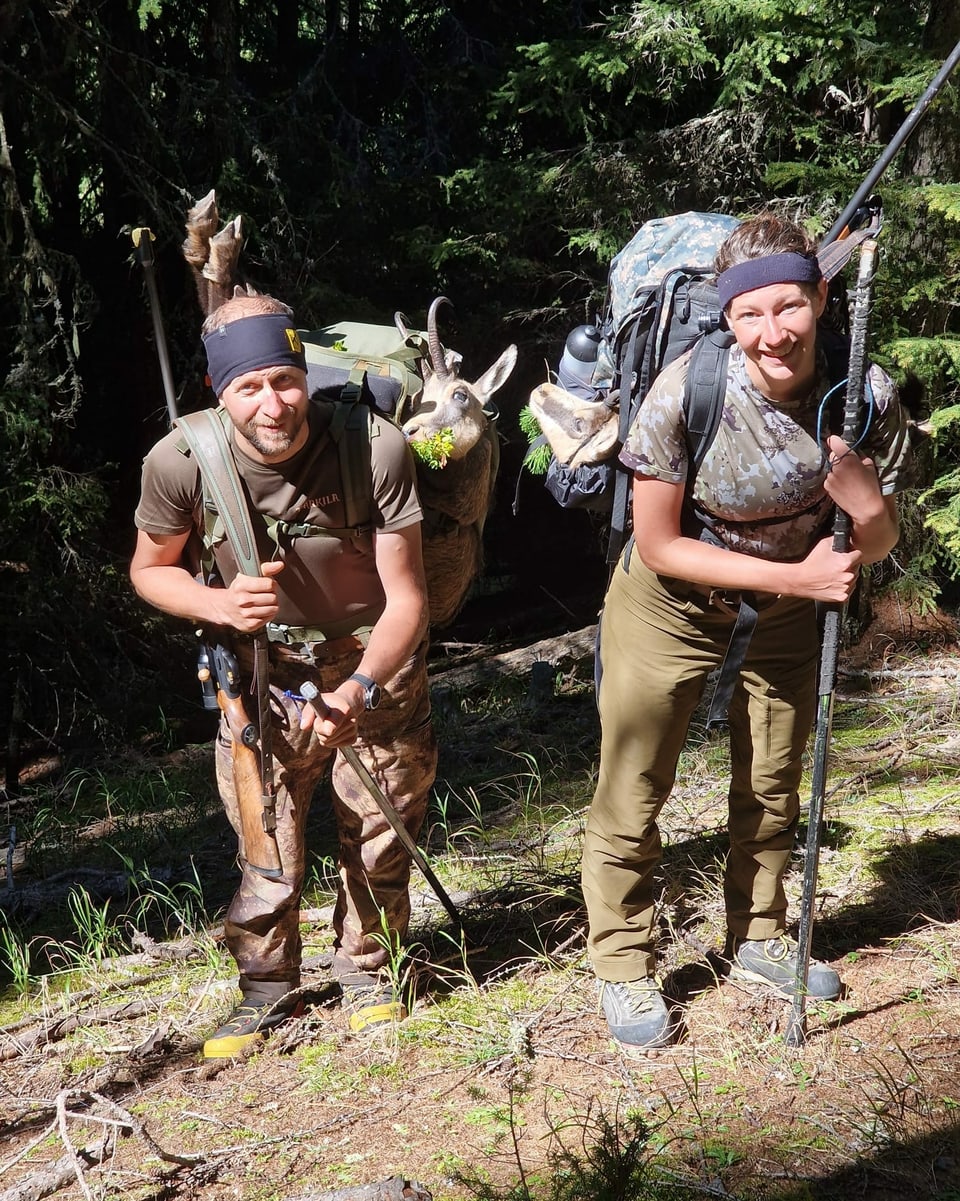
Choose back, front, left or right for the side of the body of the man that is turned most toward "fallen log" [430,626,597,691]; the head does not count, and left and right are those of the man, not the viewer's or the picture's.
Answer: back

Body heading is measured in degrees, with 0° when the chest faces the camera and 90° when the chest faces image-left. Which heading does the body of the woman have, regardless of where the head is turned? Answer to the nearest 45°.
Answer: approximately 315°

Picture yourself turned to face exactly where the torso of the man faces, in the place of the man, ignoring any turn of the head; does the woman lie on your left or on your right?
on your left
